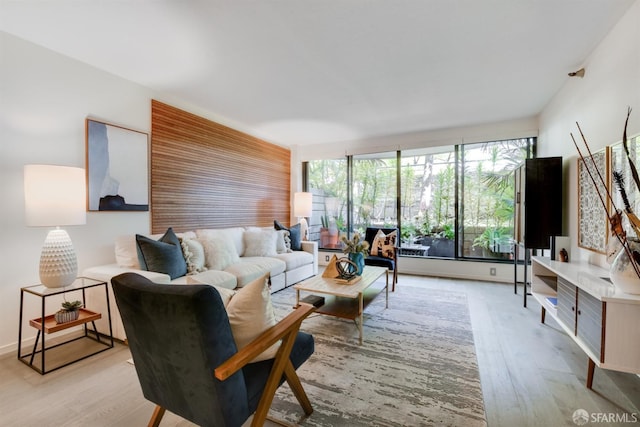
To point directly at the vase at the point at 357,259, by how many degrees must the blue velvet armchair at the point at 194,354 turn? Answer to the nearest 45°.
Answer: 0° — it already faces it

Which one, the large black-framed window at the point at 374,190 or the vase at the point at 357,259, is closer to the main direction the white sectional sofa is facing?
the vase

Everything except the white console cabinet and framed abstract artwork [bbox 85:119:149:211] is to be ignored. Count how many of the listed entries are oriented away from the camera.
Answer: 0

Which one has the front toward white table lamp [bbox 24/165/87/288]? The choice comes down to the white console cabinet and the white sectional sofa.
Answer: the white console cabinet

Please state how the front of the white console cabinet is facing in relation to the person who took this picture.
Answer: facing the viewer and to the left of the viewer

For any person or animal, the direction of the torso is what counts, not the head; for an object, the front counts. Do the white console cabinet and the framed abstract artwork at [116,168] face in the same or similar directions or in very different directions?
very different directions

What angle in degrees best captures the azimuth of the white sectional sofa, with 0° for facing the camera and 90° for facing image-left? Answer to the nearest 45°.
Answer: approximately 315°

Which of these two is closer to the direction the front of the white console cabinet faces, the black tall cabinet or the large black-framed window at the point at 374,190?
the large black-framed window

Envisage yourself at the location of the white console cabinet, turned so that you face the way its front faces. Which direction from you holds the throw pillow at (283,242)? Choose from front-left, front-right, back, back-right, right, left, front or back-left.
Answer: front-right

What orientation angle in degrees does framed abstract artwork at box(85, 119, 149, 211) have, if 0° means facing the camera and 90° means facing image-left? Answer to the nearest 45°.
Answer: approximately 315°

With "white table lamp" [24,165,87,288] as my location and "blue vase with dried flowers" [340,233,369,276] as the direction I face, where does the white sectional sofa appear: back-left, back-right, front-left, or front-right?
front-left

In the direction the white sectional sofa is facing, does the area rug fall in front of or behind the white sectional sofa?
in front

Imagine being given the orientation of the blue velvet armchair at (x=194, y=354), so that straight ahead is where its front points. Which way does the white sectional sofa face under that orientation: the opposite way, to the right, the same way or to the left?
to the right

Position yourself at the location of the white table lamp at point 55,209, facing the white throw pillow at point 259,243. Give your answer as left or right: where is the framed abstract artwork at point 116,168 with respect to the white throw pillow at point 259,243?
left

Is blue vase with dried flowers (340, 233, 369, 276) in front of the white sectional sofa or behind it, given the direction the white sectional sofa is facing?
in front

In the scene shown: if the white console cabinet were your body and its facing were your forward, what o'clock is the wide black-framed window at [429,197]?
The wide black-framed window is roughly at 3 o'clock from the white console cabinet.

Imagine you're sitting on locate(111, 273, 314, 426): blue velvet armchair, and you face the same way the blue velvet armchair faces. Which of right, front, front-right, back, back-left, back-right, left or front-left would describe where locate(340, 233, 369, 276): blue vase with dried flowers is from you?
front

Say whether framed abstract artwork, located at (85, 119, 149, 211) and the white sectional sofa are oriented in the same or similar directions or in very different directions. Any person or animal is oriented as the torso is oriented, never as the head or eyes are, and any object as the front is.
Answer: same or similar directions

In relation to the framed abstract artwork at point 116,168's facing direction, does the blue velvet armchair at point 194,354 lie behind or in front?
in front

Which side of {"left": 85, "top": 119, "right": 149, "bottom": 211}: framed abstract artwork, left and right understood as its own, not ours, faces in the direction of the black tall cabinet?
front

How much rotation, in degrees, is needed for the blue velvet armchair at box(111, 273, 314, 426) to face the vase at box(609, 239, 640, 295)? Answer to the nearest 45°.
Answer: approximately 45° to its right

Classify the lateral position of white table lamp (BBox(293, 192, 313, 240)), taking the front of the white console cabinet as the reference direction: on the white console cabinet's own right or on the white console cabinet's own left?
on the white console cabinet's own right

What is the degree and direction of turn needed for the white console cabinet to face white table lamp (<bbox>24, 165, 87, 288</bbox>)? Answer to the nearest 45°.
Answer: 0° — it already faces it
